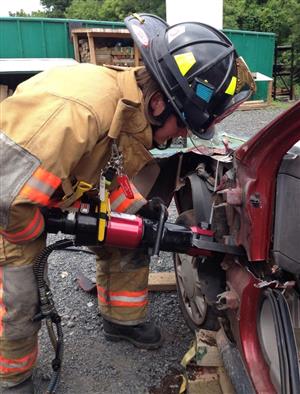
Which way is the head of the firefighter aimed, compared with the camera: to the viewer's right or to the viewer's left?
to the viewer's right

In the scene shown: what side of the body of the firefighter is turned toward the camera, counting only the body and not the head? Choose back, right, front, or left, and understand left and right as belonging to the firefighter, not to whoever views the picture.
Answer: right

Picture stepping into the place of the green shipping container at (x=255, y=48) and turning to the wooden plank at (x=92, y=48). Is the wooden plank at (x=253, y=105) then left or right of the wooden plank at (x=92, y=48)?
left

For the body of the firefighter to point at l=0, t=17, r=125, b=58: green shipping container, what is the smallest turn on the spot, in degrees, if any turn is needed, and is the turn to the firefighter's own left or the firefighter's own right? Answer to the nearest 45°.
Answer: approximately 90° to the firefighter's own left

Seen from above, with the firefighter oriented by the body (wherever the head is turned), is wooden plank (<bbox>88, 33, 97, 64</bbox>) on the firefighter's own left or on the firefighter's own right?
on the firefighter's own left

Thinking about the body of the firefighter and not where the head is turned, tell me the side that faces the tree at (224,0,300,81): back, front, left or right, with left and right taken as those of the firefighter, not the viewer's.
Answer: left

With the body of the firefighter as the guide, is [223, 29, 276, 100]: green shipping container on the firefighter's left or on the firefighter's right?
on the firefighter's left

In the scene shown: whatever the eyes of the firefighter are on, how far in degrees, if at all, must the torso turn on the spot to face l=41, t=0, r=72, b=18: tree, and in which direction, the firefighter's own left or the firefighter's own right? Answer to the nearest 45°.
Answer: approximately 90° to the firefighter's own left

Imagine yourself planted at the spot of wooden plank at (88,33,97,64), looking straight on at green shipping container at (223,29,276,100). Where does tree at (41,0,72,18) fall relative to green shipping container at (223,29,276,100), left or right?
left
